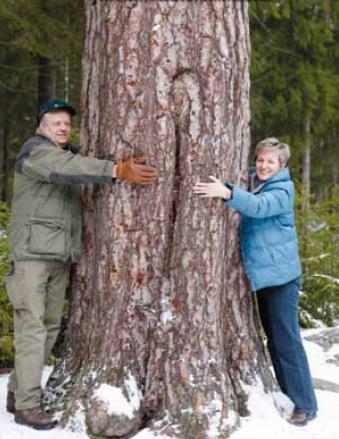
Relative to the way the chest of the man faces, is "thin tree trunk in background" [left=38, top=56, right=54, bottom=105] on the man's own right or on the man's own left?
on the man's own left

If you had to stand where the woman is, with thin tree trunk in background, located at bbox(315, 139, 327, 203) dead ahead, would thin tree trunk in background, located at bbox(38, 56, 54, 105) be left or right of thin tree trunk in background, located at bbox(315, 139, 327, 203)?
left

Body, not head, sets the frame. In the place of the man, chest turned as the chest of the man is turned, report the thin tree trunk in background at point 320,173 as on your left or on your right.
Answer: on your left

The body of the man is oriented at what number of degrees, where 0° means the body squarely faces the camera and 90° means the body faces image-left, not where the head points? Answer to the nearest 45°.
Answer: approximately 270°

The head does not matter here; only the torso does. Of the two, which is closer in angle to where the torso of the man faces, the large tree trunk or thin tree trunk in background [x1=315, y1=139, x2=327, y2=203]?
the large tree trunk

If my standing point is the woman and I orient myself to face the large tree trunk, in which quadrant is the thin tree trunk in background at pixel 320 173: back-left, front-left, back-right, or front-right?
back-right

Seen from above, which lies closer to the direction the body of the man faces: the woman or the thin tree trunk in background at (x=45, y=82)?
the woman

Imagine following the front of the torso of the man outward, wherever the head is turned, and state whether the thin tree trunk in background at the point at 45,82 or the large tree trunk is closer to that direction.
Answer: the large tree trunk
